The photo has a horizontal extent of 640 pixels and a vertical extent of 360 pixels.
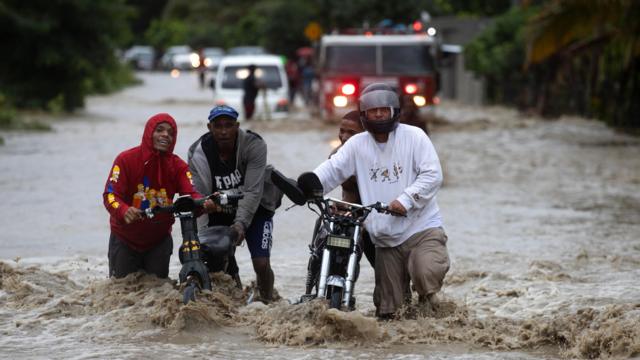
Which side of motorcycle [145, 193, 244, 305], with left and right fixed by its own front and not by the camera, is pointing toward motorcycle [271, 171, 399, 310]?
left

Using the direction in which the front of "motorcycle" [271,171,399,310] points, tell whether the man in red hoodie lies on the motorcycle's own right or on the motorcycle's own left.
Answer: on the motorcycle's own right

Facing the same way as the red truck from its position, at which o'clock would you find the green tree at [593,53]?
The green tree is roughly at 9 o'clock from the red truck.

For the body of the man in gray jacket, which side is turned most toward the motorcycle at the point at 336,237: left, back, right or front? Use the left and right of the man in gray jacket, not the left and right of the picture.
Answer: left

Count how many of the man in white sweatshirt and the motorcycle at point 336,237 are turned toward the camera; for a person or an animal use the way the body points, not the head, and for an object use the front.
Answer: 2

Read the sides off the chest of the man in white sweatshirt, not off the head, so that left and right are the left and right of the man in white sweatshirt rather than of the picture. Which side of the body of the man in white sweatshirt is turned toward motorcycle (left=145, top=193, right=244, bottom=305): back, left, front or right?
right

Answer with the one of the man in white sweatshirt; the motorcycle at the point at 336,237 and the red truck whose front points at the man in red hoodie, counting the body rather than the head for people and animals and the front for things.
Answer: the red truck

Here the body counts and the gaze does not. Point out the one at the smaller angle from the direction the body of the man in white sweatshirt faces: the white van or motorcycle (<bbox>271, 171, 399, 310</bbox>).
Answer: the motorcycle

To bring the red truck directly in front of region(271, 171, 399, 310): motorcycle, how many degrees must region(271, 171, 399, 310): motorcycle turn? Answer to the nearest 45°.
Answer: approximately 180°
